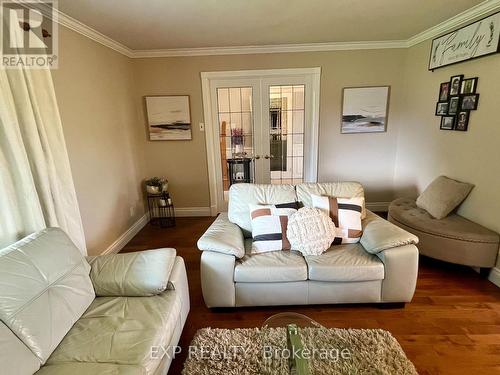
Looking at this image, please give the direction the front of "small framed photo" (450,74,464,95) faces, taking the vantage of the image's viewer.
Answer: facing the viewer and to the left of the viewer

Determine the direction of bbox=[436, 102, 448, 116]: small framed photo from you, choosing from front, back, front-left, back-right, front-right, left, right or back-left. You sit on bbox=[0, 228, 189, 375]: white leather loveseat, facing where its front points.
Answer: front-left

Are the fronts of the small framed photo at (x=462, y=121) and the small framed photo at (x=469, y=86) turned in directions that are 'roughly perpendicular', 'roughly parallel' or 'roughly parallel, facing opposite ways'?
roughly parallel

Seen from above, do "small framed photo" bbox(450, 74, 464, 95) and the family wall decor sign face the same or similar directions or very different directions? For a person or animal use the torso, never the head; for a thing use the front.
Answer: same or similar directions

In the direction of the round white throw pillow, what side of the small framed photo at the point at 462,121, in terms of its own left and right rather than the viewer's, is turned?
front

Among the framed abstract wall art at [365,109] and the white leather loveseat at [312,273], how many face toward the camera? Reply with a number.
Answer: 2

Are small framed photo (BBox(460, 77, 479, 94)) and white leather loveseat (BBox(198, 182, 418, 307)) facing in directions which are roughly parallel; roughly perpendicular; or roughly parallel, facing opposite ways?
roughly perpendicular

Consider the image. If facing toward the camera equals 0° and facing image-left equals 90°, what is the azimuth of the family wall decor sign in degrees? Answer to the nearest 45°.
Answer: approximately 45°

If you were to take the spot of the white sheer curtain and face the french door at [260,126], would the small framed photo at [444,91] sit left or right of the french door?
right

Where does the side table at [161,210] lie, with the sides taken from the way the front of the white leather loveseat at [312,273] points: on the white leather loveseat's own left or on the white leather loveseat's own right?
on the white leather loveseat's own right

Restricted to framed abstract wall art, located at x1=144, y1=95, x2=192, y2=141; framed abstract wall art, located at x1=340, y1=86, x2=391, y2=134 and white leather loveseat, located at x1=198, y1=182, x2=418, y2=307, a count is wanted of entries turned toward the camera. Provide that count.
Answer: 3

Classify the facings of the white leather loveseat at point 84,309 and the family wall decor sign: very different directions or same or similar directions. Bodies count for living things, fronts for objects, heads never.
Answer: very different directions

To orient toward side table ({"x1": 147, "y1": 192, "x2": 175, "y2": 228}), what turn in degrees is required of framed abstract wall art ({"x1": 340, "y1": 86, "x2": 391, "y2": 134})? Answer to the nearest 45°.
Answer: approximately 45° to its right

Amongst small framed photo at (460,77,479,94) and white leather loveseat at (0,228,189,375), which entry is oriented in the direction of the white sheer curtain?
the small framed photo

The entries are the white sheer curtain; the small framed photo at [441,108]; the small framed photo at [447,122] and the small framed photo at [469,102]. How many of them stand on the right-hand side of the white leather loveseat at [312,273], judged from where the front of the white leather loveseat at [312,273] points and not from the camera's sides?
1

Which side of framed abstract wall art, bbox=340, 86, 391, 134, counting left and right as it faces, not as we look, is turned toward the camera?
front

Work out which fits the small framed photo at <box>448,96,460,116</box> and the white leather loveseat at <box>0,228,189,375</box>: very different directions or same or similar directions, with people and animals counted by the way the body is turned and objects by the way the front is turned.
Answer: very different directions

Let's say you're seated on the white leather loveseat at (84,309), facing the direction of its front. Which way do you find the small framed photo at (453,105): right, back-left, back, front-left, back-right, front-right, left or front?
front-left
